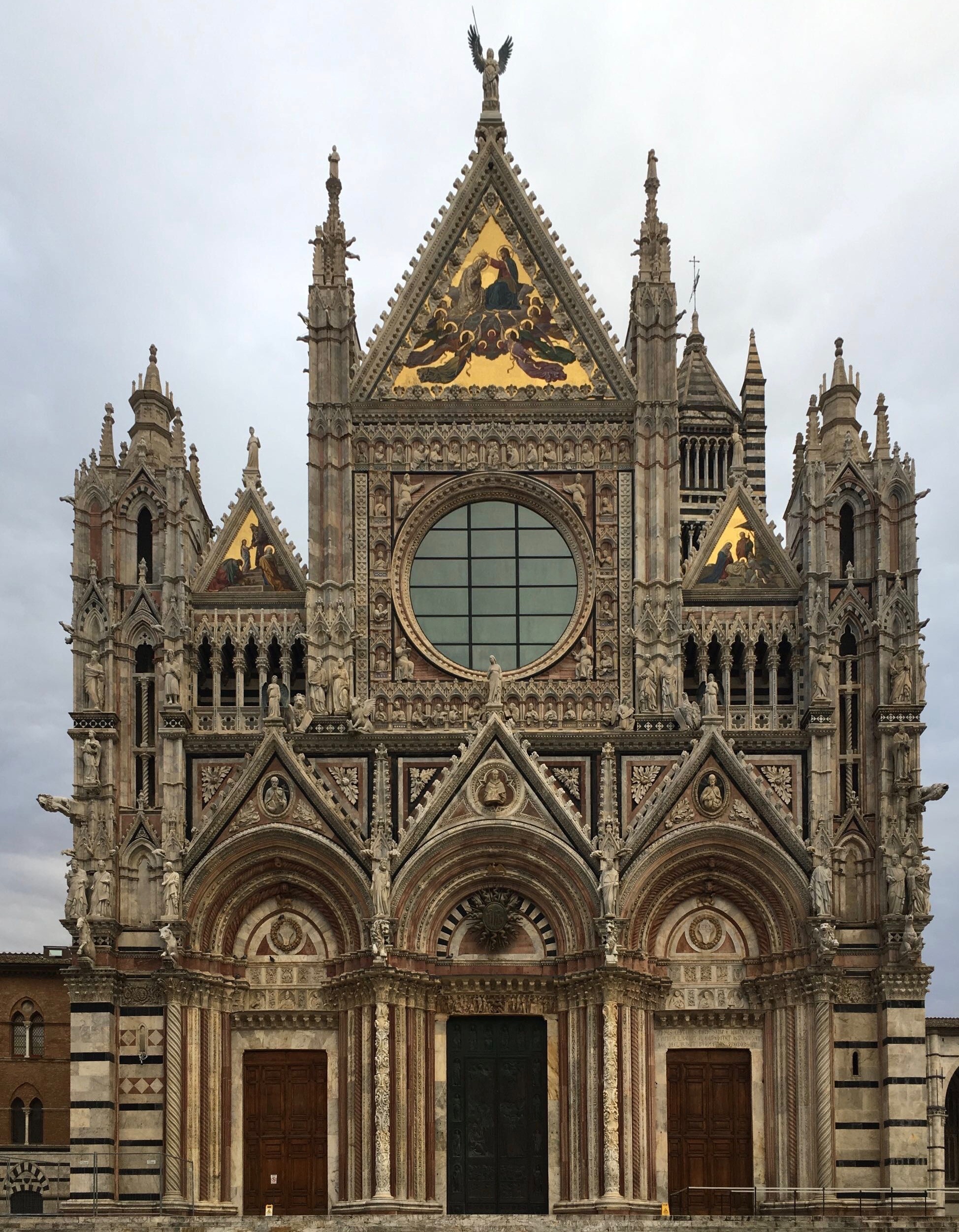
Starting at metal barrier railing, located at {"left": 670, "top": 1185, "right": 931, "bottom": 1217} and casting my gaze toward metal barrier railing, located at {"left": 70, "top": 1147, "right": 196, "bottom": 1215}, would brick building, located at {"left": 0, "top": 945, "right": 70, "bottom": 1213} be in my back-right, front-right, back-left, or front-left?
front-right

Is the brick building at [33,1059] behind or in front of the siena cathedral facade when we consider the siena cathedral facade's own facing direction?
behind

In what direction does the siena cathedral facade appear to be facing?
toward the camera
